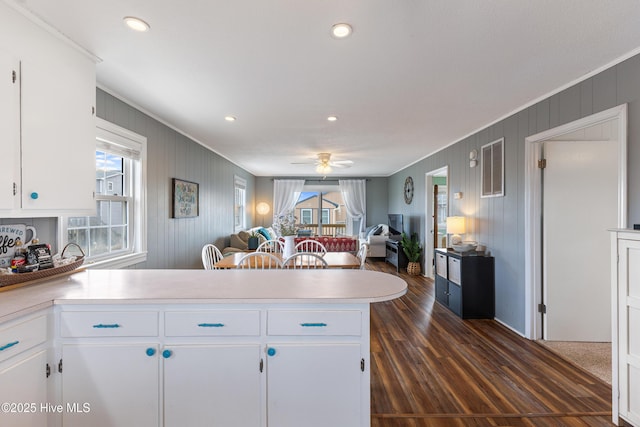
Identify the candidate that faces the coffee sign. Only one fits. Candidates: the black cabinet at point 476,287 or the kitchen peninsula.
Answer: the black cabinet

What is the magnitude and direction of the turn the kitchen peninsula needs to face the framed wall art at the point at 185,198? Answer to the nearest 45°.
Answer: approximately 180°

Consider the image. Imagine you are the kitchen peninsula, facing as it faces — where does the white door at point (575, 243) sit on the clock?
The white door is roughly at 9 o'clock from the kitchen peninsula.

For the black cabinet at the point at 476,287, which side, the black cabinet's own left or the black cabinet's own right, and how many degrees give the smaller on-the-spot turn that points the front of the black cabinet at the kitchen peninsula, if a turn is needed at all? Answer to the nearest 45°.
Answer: approximately 45° to the black cabinet's own left

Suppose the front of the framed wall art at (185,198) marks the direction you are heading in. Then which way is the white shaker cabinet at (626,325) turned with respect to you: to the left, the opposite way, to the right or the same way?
the opposite way

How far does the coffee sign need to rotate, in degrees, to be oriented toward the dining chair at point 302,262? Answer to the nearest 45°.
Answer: approximately 90° to its left

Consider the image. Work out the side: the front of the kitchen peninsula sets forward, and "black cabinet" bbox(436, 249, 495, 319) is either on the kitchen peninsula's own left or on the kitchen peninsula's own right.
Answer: on the kitchen peninsula's own left

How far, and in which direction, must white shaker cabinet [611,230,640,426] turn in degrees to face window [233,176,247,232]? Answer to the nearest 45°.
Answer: approximately 45° to its right

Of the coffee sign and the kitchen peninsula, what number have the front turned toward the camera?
2

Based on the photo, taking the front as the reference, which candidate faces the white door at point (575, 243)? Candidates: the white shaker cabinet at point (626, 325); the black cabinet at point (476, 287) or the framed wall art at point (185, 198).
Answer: the framed wall art
